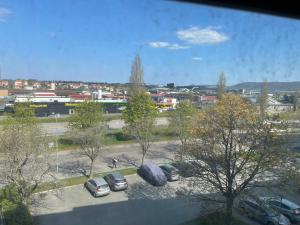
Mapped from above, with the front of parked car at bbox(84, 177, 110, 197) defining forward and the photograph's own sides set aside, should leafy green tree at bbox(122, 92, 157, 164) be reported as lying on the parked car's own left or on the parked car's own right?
on the parked car's own right

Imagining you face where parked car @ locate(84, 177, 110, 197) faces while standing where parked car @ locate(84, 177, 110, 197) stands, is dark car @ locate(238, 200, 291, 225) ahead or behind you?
behind

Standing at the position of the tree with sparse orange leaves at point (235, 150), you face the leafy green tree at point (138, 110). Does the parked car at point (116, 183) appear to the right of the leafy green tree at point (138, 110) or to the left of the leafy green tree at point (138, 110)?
left

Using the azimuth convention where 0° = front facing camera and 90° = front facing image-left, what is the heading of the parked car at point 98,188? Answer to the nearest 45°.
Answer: approximately 135°

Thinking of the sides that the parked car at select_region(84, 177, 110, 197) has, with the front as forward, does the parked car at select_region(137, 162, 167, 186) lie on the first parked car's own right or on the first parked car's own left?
on the first parked car's own right
